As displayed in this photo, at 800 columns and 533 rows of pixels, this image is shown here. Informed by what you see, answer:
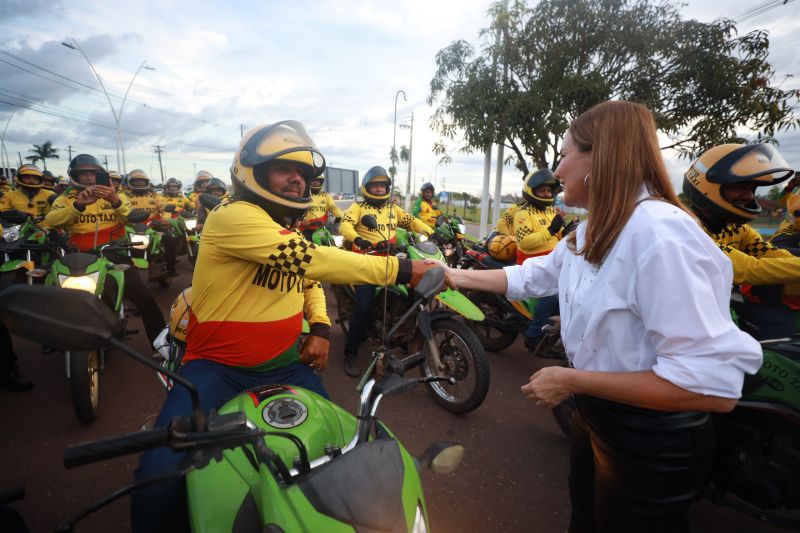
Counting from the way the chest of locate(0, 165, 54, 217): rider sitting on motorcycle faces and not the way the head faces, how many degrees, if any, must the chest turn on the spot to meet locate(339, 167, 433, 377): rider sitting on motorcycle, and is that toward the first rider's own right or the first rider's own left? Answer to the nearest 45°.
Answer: approximately 45° to the first rider's own left

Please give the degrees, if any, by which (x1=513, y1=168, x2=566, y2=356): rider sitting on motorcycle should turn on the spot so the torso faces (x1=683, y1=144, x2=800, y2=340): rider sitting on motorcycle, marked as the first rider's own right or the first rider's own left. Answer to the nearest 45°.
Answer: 0° — they already face them

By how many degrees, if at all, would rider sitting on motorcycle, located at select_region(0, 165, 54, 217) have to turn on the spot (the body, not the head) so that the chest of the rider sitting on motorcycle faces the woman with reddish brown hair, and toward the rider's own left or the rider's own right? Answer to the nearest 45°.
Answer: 0° — they already face them

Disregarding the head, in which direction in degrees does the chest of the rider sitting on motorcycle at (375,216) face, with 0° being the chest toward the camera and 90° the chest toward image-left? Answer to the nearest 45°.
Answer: approximately 315°

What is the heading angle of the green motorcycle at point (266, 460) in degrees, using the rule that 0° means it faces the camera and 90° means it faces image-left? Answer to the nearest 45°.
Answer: approximately 315°

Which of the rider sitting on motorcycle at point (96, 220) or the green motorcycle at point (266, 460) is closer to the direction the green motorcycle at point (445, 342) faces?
the green motorcycle

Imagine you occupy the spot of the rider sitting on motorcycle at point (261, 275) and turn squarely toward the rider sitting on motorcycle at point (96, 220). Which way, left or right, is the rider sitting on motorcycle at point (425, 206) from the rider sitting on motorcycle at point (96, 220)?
right

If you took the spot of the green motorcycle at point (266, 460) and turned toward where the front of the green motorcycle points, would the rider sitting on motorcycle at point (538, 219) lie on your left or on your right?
on your left
